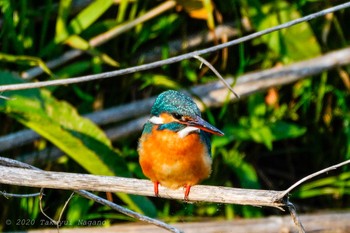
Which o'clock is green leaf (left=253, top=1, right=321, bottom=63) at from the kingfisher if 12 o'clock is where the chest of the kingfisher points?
The green leaf is roughly at 7 o'clock from the kingfisher.

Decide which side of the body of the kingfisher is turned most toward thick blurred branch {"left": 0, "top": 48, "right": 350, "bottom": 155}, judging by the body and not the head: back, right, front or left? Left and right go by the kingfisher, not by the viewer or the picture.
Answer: back

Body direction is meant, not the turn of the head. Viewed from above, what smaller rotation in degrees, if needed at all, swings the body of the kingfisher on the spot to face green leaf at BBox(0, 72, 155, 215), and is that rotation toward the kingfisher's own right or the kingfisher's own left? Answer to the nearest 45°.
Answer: approximately 135° to the kingfisher's own right

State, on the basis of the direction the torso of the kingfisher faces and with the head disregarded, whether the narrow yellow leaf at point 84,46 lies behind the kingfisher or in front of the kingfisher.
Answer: behind

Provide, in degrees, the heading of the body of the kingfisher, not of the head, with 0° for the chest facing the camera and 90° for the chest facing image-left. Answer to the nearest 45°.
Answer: approximately 0°

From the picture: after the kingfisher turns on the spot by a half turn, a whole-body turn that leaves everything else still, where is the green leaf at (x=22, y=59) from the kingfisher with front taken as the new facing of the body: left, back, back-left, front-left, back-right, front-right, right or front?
front-left
